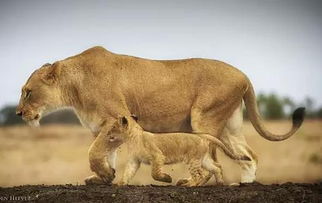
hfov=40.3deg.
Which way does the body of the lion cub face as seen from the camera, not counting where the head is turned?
to the viewer's left

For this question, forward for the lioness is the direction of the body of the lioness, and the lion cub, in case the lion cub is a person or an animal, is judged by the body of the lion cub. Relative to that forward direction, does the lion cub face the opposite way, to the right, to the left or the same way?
the same way

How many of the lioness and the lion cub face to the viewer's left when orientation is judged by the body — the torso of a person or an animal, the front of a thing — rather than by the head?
2

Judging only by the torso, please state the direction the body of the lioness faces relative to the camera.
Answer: to the viewer's left
